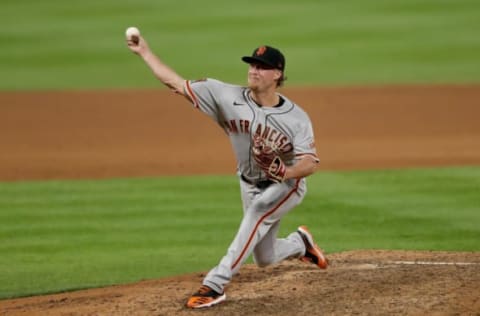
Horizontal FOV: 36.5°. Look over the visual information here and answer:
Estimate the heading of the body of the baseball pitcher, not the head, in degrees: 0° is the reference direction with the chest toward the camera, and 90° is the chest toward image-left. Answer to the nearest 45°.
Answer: approximately 45°
